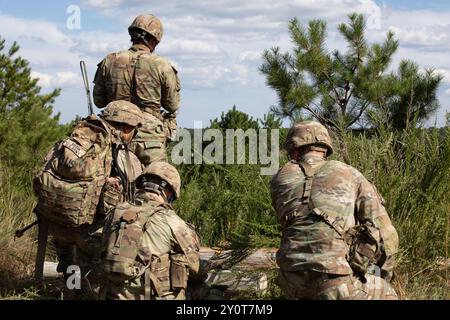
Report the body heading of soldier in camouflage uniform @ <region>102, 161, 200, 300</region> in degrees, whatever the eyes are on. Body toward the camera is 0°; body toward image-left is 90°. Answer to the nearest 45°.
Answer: approximately 225°

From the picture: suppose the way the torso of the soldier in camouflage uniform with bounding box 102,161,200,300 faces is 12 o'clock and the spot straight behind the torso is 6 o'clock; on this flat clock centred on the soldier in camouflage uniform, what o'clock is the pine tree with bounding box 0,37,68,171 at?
The pine tree is roughly at 10 o'clock from the soldier in camouflage uniform.

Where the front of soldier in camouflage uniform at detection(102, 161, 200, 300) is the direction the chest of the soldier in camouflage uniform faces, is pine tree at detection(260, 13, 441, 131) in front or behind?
in front

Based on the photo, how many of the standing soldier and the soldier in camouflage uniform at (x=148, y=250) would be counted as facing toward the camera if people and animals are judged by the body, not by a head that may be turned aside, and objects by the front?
0

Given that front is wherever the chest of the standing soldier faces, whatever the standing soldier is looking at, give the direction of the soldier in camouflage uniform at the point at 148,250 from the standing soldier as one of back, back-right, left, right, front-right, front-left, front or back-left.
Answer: back

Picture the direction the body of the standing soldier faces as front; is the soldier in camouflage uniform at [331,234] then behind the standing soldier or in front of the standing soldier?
behind

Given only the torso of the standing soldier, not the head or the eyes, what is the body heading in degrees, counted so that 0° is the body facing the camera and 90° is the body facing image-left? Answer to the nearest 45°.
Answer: approximately 180°

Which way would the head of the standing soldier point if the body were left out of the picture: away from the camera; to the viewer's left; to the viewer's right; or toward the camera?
away from the camera

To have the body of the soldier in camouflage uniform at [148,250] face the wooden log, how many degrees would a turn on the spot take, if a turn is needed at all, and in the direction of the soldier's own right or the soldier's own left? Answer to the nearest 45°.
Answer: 0° — they already face it

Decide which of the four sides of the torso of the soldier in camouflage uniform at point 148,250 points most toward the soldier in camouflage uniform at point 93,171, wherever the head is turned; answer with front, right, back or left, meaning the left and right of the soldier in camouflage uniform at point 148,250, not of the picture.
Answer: left

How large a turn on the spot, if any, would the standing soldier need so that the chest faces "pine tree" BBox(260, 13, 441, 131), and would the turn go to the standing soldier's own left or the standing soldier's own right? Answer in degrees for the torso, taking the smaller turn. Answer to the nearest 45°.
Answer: approximately 45° to the standing soldier's own right

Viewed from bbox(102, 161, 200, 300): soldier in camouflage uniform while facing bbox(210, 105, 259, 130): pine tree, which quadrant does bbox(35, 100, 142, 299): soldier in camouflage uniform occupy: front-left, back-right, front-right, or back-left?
front-left
